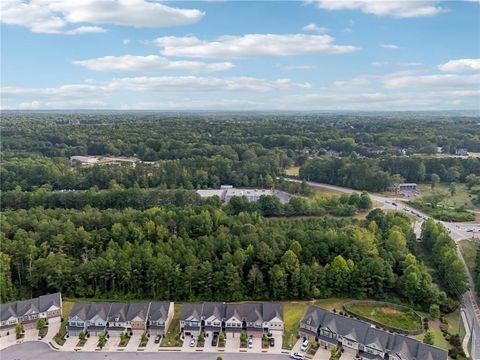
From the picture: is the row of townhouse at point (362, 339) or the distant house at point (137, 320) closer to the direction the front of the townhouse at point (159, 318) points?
the row of townhouse

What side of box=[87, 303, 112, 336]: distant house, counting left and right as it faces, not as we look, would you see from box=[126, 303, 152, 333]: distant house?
left

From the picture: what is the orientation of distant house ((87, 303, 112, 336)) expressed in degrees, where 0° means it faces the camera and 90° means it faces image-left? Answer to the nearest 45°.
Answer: approximately 0°

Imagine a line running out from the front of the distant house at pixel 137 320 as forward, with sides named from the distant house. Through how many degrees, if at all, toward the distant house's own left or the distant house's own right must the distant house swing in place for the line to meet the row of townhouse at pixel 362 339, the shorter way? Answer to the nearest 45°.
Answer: approximately 45° to the distant house's own left

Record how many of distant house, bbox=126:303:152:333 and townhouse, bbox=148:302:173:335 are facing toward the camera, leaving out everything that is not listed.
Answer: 2

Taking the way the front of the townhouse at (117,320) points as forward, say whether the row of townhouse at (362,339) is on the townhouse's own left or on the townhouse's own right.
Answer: on the townhouse's own left

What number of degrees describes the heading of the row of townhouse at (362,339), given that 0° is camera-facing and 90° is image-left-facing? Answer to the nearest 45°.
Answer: approximately 45°

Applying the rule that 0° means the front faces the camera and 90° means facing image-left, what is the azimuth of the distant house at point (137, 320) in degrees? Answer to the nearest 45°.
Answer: approximately 0°

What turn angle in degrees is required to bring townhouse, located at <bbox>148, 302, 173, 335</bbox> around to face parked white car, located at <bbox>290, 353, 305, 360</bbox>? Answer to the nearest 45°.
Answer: approximately 45° to its left
